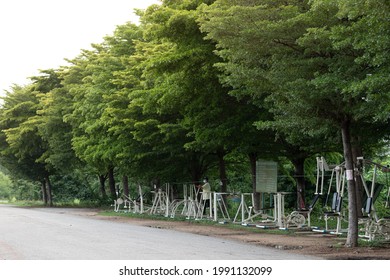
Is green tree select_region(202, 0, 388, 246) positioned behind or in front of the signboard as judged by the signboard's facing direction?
in front

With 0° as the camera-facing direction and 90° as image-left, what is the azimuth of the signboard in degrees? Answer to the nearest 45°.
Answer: approximately 0°
